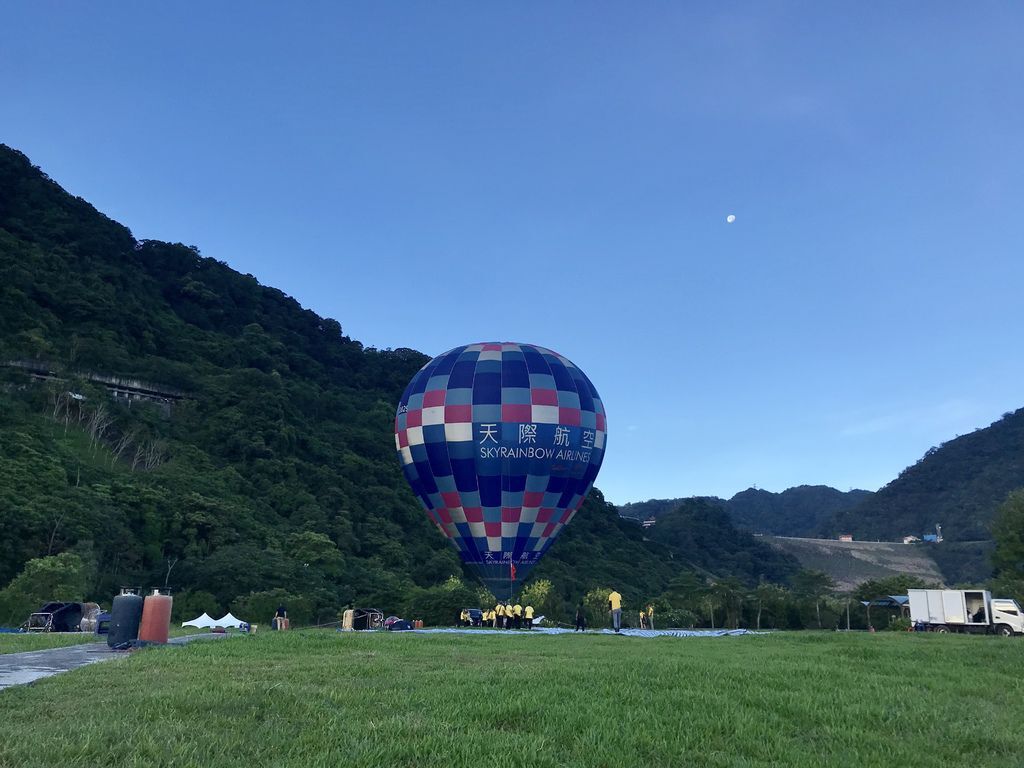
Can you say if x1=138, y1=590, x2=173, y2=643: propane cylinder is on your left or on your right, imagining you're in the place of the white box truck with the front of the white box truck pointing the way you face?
on your right

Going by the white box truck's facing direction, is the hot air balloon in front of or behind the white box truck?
behind

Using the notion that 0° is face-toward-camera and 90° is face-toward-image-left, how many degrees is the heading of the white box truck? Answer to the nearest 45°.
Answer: approximately 270°

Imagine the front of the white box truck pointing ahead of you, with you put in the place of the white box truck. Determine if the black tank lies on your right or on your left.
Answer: on your right

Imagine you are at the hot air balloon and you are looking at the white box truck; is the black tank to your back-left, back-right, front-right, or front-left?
back-right
